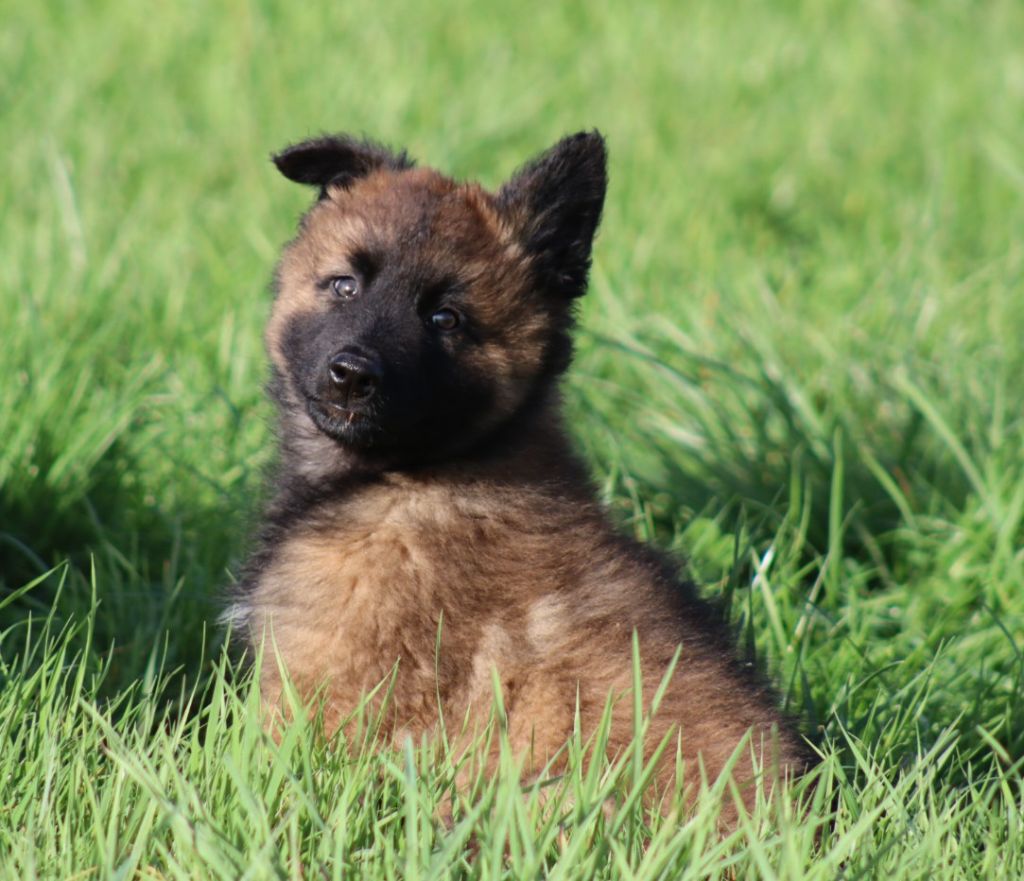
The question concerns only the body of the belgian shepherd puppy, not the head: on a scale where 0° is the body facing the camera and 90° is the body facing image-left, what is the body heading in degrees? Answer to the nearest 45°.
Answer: approximately 45°
